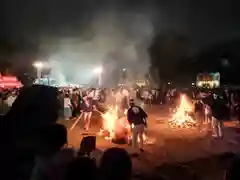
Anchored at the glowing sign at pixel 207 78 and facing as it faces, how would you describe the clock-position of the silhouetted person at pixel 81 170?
The silhouetted person is roughly at 12 o'clock from the glowing sign.

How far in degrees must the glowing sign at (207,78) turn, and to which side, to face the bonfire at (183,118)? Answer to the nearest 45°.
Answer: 0° — it already faces it

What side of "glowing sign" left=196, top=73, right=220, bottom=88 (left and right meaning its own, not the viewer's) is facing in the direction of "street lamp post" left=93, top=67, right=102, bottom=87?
right

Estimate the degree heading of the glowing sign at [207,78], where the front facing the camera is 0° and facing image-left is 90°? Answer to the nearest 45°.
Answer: approximately 0°

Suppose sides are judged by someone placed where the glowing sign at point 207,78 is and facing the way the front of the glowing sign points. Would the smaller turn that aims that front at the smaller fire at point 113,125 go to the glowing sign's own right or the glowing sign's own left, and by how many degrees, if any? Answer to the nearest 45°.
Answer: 0° — it already faces it

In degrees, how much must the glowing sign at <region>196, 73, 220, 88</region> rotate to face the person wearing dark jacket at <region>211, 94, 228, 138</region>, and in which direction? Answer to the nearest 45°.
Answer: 0° — it already faces them
